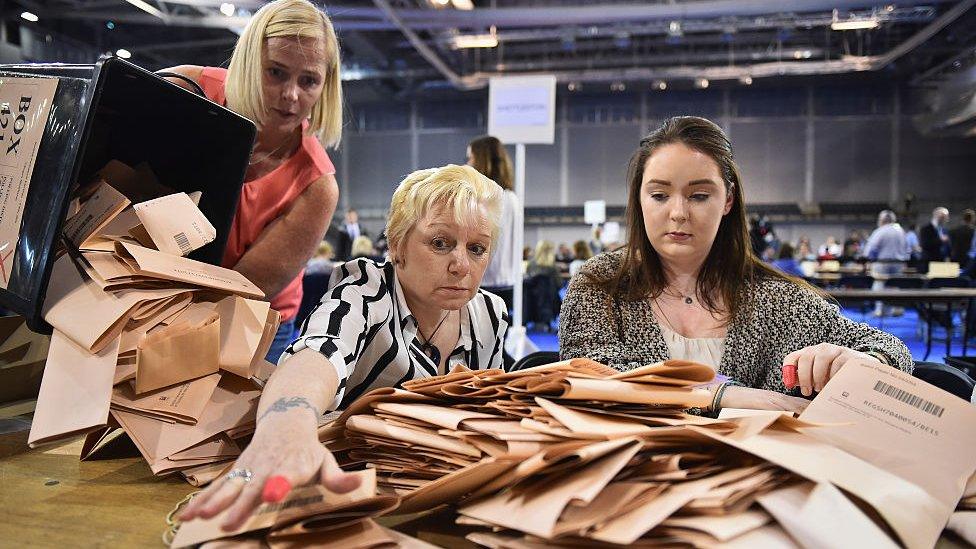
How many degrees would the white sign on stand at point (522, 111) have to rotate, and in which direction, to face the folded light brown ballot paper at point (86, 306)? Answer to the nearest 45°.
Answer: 0° — it already faces it

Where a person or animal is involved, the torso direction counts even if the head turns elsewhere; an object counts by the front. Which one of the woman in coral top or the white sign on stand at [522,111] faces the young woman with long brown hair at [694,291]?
the white sign on stand

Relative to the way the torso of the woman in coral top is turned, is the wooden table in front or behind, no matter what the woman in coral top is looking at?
in front

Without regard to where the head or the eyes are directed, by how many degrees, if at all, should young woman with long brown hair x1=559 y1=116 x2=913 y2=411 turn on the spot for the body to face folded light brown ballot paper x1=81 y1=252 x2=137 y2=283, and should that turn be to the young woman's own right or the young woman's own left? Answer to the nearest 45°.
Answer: approximately 45° to the young woman's own right

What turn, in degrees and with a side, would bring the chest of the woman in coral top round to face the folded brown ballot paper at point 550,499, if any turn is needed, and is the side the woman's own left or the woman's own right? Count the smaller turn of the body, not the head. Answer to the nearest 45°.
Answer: approximately 45° to the woman's own left

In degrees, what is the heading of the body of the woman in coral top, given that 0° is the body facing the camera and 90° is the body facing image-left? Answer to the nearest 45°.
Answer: approximately 45°
